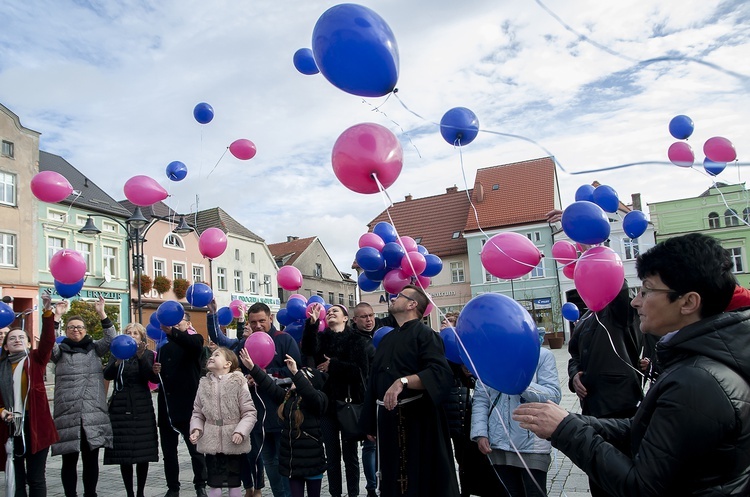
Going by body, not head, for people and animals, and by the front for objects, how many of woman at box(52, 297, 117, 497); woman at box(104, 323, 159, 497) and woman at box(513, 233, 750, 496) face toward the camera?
2

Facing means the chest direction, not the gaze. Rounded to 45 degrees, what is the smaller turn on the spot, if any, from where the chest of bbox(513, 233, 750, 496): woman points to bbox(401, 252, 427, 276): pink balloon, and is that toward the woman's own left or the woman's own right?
approximately 45° to the woman's own right

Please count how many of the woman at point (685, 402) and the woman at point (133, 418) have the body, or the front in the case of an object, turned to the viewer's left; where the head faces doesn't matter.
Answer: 1

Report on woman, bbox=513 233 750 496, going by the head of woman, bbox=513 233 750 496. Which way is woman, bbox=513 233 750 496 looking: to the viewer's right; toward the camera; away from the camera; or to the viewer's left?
to the viewer's left

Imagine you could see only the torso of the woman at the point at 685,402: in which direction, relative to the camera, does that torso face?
to the viewer's left
